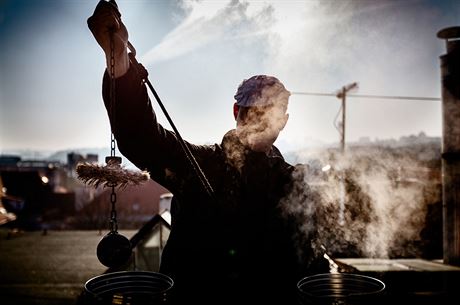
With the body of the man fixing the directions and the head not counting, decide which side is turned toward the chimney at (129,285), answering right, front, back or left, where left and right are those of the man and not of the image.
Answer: right

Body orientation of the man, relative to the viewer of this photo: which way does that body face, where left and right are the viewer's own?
facing the viewer and to the right of the viewer

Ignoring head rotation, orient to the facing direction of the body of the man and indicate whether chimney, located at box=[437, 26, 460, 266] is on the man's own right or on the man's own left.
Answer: on the man's own left

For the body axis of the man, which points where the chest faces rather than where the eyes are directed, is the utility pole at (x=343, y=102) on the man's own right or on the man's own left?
on the man's own left

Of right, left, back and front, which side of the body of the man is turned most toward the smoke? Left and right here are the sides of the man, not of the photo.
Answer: left
